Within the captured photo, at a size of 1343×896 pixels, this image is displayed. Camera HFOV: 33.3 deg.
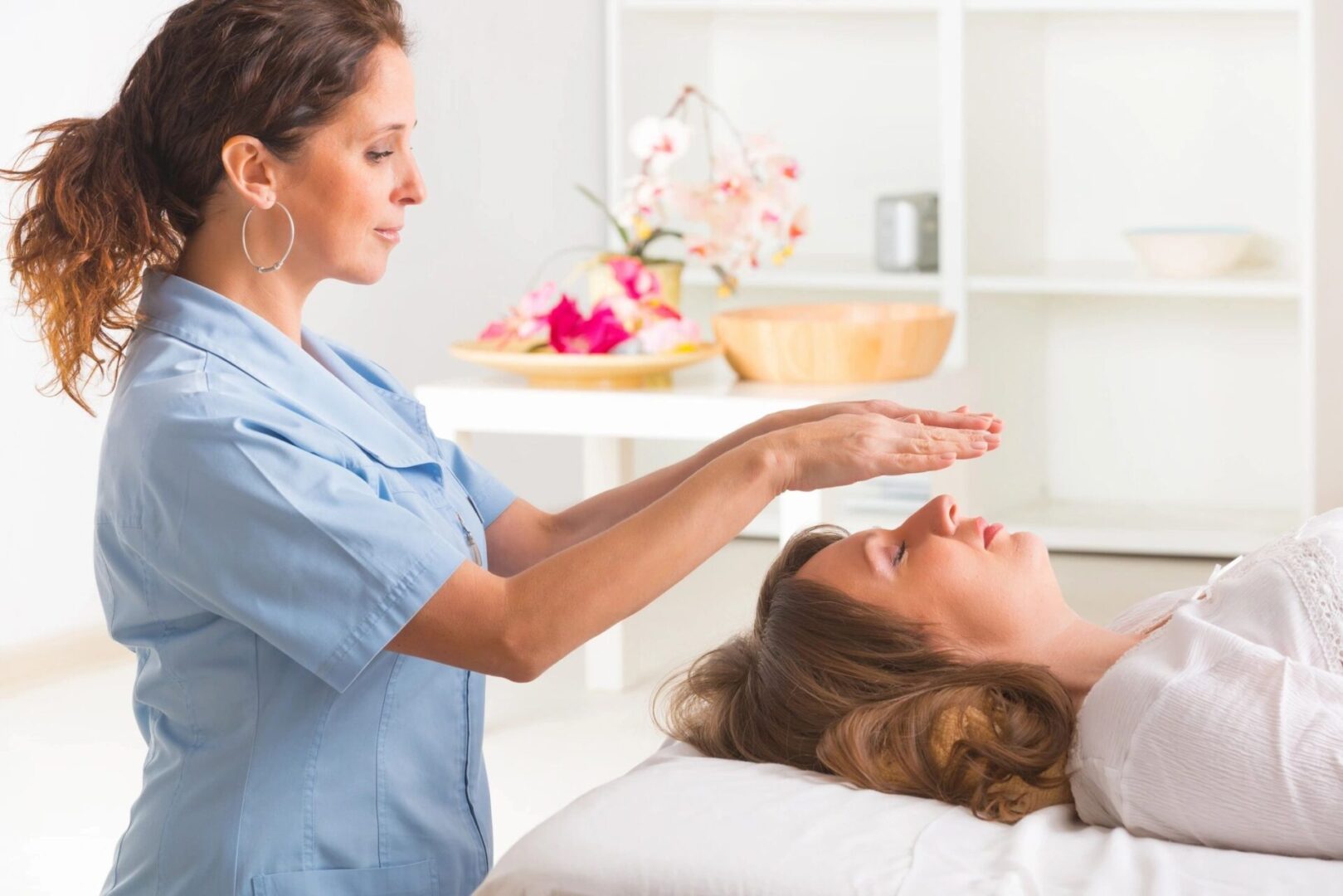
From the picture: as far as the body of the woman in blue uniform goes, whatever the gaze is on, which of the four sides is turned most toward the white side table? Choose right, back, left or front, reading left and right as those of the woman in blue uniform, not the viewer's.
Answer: left

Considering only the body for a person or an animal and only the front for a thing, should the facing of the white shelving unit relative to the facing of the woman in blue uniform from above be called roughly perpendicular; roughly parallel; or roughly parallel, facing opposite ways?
roughly perpendicular

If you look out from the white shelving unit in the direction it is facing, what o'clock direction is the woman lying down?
The woman lying down is roughly at 12 o'clock from the white shelving unit.

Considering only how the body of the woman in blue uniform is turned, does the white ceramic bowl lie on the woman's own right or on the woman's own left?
on the woman's own left

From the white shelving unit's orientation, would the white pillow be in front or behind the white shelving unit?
in front

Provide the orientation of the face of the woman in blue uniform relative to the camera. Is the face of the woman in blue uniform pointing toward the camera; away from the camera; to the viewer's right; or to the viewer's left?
to the viewer's right

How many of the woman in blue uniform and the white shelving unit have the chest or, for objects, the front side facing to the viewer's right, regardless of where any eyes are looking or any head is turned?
1

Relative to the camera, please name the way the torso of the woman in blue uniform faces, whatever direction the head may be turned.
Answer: to the viewer's right

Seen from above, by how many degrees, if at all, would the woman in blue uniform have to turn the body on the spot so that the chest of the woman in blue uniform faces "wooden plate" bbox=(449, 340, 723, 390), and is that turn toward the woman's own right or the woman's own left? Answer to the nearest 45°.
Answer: approximately 90° to the woman's own left

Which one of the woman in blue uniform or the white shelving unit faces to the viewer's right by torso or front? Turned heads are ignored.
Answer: the woman in blue uniform

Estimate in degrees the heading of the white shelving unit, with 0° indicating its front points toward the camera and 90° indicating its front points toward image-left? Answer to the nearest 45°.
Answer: approximately 0°
